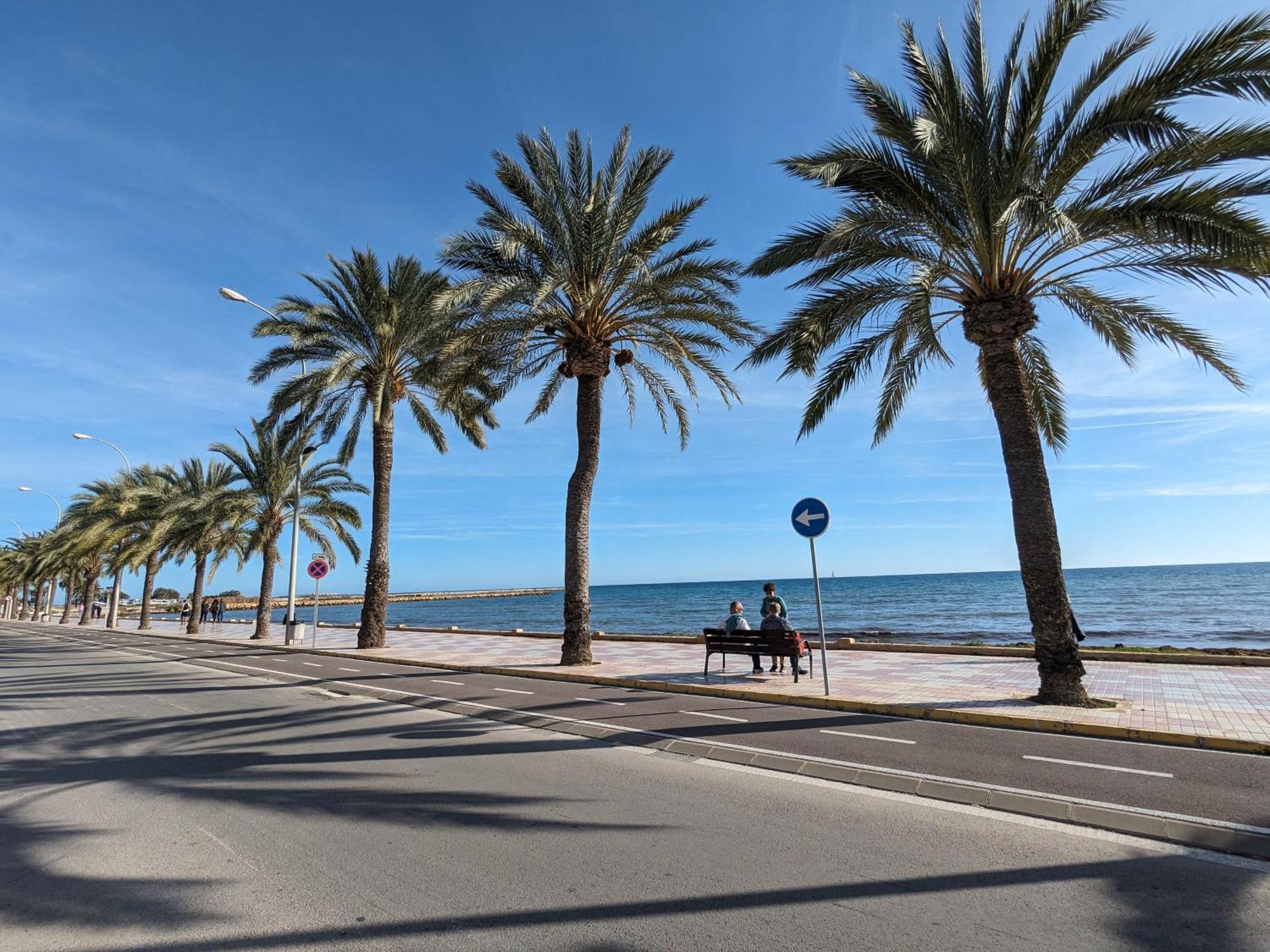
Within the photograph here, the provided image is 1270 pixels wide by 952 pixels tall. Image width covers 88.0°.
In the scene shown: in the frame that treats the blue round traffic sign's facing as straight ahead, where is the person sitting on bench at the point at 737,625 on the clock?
The person sitting on bench is roughly at 5 o'clock from the blue round traffic sign.

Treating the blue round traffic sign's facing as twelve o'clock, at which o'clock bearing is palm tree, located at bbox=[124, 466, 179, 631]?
The palm tree is roughly at 4 o'clock from the blue round traffic sign.

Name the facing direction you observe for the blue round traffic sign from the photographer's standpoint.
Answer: facing the viewer

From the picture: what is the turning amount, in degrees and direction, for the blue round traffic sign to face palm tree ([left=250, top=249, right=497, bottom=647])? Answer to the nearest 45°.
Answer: approximately 135° to its right

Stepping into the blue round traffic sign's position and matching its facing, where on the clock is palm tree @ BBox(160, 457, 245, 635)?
The palm tree is roughly at 4 o'clock from the blue round traffic sign.

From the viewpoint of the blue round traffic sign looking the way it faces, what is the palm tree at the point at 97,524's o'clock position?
The palm tree is roughly at 4 o'clock from the blue round traffic sign.

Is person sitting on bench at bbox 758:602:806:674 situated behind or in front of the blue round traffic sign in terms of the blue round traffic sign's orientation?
behind

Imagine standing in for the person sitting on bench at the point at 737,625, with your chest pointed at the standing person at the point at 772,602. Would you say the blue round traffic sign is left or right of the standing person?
right

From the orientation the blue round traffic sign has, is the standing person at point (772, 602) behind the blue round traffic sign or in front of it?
behind
